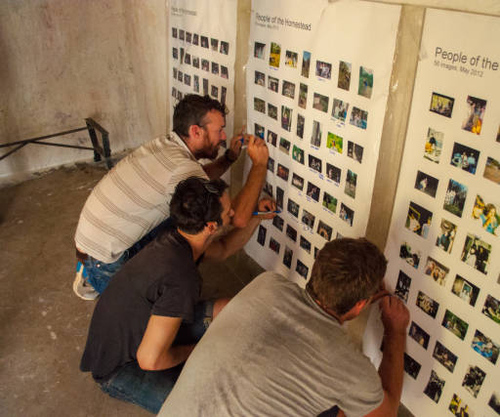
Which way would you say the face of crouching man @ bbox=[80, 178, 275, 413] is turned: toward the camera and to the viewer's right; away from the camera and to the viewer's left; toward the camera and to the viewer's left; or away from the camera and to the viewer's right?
away from the camera and to the viewer's right

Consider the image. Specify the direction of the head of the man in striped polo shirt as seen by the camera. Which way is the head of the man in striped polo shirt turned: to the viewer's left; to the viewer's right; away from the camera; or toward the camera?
to the viewer's right

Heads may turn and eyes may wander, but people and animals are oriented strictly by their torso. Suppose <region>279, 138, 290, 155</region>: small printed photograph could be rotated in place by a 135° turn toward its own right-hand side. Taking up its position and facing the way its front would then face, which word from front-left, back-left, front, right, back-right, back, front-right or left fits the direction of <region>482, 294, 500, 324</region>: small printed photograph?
back-right

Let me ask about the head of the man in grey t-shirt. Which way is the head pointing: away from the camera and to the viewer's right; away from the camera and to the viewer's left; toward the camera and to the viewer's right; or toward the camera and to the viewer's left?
away from the camera and to the viewer's right

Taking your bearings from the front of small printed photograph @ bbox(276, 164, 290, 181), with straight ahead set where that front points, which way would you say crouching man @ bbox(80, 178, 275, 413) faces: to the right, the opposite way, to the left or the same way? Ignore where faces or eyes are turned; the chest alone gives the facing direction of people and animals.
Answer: the opposite way

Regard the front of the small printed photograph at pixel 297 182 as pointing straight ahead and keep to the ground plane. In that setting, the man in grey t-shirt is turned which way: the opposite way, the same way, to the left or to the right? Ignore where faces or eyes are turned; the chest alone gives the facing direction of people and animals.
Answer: the opposite way

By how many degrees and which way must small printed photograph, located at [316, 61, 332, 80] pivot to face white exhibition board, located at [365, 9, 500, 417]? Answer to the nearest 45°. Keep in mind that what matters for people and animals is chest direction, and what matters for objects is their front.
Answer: approximately 90° to its left

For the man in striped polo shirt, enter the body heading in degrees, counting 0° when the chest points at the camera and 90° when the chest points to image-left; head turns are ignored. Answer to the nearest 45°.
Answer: approximately 270°

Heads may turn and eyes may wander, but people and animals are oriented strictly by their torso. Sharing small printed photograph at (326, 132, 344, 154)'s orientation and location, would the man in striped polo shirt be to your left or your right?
on your right

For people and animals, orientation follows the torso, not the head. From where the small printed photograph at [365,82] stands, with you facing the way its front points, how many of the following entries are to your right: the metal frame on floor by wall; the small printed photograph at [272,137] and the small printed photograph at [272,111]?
3

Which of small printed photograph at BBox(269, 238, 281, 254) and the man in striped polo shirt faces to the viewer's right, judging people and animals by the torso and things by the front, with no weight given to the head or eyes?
the man in striped polo shirt
